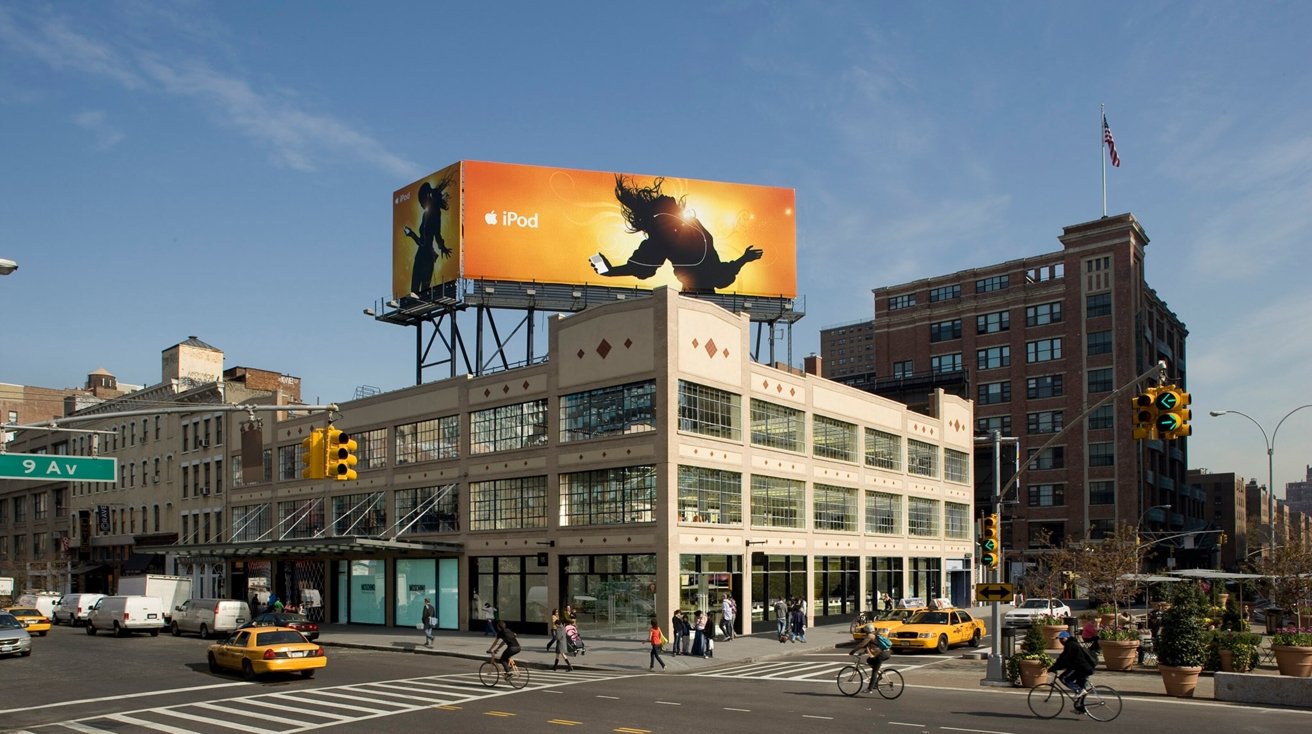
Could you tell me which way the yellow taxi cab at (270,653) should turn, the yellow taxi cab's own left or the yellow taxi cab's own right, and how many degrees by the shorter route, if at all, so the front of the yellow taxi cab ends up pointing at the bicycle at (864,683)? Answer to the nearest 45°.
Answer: approximately 180°

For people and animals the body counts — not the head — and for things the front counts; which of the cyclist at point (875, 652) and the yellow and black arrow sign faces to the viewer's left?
the cyclist

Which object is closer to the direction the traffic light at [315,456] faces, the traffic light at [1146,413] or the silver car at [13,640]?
the silver car

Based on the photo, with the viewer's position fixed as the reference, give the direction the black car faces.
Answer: facing away from the viewer and to the left of the viewer

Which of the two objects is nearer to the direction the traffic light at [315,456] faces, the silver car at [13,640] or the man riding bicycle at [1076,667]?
the silver car

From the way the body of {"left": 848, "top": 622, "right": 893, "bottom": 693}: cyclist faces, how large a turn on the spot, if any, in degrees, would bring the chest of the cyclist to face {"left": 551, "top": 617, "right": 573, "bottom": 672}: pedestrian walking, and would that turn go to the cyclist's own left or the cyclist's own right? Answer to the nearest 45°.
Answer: approximately 45° to the cyclist's own right

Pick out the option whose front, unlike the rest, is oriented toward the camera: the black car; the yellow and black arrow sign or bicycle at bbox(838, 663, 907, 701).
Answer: the yellow and black arrow sign

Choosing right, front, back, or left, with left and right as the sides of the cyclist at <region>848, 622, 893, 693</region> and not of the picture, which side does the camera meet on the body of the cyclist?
left

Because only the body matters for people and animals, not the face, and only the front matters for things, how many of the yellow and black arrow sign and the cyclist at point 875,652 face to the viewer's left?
1

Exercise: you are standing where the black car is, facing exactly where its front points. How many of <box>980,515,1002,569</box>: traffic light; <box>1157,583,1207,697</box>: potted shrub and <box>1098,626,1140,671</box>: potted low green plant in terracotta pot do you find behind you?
3

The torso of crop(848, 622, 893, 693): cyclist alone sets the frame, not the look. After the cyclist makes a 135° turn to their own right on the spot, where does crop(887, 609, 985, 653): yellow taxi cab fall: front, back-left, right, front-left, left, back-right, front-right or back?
front-left

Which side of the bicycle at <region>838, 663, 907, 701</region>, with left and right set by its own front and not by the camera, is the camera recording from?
left
